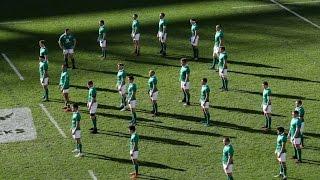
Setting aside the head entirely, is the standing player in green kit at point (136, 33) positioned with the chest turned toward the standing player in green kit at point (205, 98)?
no

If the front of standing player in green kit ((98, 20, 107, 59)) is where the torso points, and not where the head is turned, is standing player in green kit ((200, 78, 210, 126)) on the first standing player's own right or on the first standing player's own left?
on the first standing player's own left

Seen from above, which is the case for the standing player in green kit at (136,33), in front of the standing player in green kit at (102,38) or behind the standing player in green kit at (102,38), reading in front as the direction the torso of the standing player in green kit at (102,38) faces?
behind

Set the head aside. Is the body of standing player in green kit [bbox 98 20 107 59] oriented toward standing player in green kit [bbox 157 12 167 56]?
no

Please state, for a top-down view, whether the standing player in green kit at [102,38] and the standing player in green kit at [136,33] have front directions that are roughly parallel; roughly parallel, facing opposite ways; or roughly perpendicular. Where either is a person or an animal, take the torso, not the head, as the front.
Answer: roughly parallel
